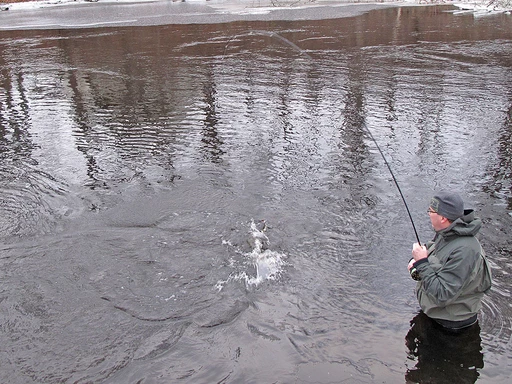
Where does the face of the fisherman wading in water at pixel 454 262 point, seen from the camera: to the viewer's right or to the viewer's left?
to the viewer's left

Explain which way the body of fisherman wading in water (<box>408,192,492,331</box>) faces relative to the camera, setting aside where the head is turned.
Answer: to the viewer's left

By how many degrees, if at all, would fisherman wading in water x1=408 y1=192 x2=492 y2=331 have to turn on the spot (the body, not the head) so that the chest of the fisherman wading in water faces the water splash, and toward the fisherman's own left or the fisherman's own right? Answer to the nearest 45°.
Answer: approximately 45° to the fisherman's own right
